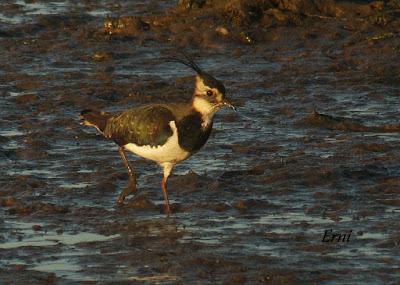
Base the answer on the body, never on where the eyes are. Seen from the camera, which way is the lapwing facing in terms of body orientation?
to the viewer's right
